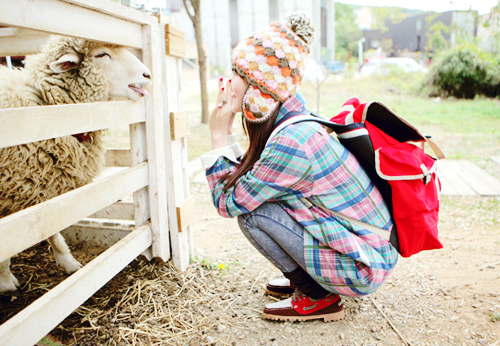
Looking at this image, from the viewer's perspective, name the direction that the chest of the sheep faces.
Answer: to the viewer's right

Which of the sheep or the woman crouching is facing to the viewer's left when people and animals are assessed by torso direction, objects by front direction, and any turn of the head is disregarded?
the woman crouching

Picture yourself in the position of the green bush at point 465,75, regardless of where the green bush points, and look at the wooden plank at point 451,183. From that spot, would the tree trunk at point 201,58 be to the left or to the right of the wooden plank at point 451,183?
right

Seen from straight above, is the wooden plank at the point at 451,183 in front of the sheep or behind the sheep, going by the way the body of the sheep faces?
in front

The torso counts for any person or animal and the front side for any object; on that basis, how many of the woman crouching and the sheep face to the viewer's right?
1

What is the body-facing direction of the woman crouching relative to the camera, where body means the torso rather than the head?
to the viewer's left

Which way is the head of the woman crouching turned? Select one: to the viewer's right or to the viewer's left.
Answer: to the viewer's left

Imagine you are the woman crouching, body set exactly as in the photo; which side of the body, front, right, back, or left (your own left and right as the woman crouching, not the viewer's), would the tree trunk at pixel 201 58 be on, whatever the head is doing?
right

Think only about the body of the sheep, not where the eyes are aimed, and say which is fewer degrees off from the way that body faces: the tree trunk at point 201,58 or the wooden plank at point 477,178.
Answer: the wooden plank

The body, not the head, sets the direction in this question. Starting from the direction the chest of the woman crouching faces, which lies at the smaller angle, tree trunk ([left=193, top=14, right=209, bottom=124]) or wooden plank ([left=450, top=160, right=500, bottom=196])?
the tree trunk
